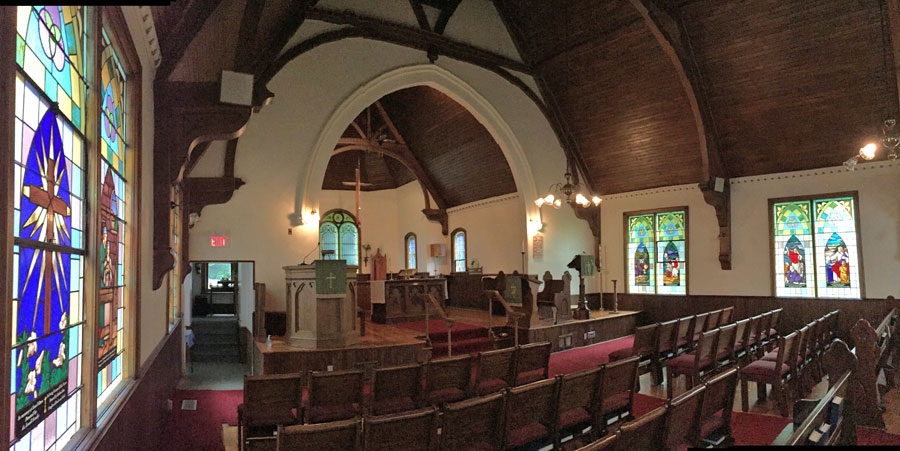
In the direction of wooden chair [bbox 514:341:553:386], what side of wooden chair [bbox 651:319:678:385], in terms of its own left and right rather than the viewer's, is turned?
left

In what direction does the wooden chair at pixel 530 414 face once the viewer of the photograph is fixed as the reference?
facing away from the viewer and to the left of the viewer

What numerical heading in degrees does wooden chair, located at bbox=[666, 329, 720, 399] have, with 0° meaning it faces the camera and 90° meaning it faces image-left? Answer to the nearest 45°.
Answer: approximately 135°

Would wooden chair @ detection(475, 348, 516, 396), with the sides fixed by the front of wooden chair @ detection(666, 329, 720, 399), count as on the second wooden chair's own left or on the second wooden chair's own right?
on the second wooden chair's own left

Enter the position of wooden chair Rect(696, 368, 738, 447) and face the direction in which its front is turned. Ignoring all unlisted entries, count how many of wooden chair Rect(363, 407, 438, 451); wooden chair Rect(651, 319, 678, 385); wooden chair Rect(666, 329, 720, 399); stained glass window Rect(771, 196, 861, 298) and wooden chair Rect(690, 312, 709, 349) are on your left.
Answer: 1

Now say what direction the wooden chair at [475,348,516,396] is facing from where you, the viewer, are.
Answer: facing away from the viewer and to the left of the viewer

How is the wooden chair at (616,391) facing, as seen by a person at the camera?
facing away from the viewer and to the left of the viewer

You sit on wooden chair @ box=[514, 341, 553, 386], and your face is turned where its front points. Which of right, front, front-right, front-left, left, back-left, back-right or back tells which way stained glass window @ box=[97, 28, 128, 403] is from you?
left

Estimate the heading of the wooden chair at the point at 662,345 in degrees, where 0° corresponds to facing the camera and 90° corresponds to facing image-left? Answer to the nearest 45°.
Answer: approximately 135°

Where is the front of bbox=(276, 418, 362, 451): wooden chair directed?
away from the camera

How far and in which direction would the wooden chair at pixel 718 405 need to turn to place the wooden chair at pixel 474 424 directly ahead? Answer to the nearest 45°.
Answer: approximately 90° to its left

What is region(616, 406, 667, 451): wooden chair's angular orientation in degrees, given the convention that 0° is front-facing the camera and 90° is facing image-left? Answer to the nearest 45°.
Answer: approximately 135°
